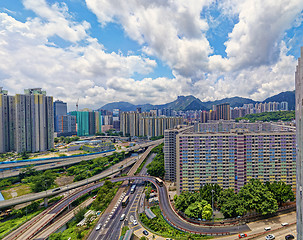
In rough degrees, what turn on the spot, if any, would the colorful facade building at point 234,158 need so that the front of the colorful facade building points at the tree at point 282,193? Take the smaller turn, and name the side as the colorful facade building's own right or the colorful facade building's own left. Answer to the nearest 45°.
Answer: approximately 90° to the colorful facade building's own left

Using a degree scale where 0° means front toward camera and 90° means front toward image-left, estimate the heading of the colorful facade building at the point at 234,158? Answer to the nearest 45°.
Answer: approximately 0°

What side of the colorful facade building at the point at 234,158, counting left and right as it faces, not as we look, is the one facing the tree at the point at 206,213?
front

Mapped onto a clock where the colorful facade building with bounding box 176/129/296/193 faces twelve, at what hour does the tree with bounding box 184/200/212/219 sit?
The tree is roughly at 1 o'clock from the colorful facade building.

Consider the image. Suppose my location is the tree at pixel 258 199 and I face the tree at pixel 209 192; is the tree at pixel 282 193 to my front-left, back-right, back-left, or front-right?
back-right

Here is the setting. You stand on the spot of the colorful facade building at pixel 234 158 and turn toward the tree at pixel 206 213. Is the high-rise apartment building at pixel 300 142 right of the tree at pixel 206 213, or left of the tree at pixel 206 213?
left

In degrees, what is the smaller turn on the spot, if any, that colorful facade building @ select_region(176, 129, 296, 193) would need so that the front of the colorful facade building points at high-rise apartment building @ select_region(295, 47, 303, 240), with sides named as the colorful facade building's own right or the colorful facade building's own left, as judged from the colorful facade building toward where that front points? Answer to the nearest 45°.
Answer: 0° — it already faces it
